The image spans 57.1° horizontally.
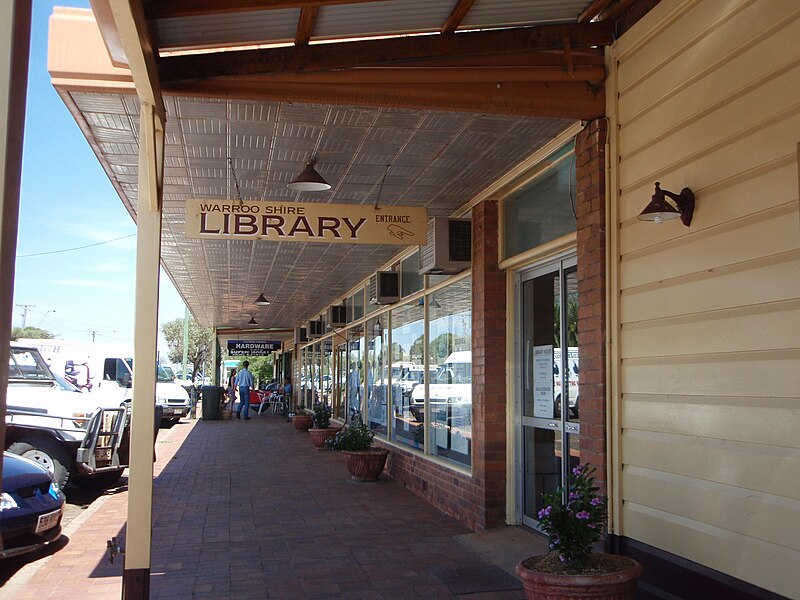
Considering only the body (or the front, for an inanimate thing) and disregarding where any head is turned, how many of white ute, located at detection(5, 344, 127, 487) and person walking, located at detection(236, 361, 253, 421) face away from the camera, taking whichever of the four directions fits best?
1

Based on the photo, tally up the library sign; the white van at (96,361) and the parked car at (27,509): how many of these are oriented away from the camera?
0

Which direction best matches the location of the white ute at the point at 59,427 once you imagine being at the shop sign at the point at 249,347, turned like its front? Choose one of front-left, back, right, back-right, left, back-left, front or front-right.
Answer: front

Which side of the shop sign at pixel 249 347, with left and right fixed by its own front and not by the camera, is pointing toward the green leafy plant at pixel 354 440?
front

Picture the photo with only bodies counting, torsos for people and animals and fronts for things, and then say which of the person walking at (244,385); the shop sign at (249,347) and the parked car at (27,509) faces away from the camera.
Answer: the person walking

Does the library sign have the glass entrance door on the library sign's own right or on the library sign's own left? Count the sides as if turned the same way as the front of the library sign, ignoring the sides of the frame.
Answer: on the library sign's own left

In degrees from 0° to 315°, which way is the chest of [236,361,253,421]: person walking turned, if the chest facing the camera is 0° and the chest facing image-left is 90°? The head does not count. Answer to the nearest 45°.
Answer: approximately 180°

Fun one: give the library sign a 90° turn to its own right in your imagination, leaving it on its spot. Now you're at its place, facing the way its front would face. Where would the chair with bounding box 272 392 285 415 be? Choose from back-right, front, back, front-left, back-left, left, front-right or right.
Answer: right

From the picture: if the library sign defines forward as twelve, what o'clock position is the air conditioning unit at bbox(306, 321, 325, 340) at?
The air conditioning unit is roughly at 6 o'clock from the library sign.

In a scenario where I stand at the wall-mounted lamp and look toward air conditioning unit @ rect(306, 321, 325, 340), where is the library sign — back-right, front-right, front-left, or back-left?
front-left

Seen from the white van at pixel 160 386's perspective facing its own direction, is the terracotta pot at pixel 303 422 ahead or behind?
ahead

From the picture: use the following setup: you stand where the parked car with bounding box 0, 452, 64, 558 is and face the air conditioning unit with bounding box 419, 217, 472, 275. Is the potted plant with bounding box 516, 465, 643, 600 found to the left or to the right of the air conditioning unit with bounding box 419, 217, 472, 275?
right

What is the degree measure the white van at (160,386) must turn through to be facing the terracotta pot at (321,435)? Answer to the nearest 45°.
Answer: approximately 45° to its right

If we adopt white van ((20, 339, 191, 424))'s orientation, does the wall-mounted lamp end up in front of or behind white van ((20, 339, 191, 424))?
in front

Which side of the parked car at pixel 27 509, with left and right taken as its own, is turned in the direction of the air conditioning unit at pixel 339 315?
left

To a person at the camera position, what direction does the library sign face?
facing the viewer
